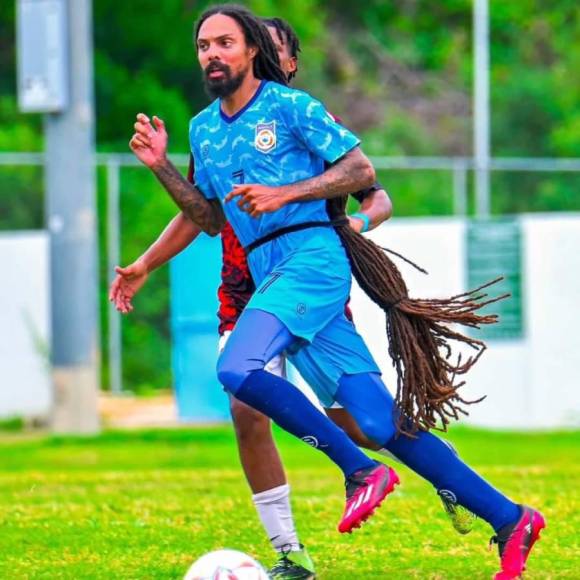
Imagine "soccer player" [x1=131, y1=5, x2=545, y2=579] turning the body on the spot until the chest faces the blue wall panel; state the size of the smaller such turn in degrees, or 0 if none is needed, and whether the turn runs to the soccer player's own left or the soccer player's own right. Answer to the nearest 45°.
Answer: approximately 135° to the soccer player's own right

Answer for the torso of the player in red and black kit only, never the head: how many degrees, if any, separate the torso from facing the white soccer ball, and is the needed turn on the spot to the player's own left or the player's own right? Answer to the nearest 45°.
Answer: approximately 45° to the player's own left

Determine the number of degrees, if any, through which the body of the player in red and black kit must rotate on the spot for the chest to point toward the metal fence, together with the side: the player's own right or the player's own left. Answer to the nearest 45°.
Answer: approximately 135° to the player's own right

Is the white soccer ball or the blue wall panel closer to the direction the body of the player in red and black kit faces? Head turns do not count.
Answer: the white soccer ball

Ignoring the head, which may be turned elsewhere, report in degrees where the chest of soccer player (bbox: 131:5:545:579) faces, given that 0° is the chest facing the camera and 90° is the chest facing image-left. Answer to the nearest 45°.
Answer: approximately 45°

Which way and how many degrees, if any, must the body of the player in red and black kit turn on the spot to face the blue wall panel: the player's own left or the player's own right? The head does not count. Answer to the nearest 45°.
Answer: approximately 135° to the player's own right

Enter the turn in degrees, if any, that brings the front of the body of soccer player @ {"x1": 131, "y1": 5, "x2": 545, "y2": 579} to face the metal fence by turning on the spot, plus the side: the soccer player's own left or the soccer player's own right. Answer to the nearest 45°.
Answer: approximately 135° to the soccer player's own right
